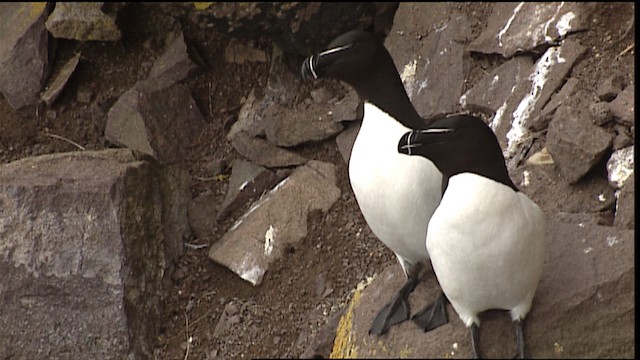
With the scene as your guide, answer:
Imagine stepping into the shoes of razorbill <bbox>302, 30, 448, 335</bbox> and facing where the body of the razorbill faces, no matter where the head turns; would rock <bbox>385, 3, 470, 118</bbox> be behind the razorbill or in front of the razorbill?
behind

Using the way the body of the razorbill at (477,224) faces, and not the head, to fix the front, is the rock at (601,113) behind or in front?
behind

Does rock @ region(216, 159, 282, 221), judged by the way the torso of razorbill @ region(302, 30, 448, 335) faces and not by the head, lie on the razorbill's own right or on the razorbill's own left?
on the razorbill's own right

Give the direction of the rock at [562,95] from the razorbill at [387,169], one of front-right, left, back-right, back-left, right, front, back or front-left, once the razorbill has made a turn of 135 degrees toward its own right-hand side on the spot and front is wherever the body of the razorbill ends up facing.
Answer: front-right

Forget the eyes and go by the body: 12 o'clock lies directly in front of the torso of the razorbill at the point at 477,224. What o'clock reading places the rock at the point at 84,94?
The rock is roughly at 3 o'clock from the razorbill.
